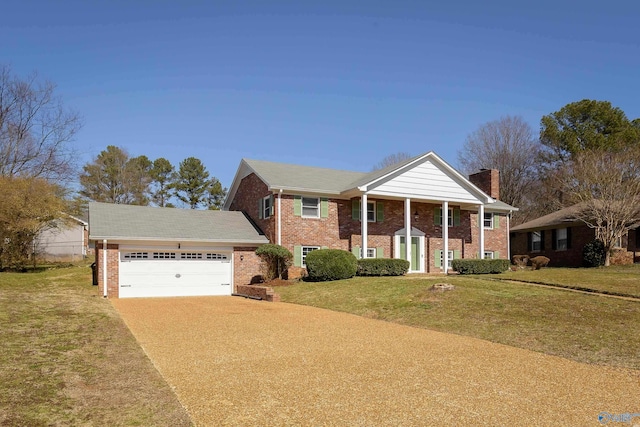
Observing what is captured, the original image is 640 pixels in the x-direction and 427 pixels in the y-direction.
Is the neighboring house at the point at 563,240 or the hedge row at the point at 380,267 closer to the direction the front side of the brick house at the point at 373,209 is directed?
the hedge row

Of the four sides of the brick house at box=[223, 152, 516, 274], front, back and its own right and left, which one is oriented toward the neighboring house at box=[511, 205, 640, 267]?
left

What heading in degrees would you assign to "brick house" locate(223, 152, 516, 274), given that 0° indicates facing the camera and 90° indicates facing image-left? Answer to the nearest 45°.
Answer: approximately 315°

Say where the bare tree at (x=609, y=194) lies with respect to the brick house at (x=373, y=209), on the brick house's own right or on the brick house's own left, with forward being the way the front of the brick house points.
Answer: on the brick house's own left

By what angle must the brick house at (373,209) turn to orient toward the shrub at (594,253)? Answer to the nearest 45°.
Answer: approximately 45° to its left

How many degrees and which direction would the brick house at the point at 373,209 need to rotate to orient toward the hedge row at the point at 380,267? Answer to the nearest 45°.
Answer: approximately 45° to its right

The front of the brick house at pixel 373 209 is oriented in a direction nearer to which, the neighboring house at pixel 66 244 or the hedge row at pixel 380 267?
the hedge row

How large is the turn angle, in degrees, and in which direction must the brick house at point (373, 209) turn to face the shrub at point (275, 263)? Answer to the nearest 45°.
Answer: approximately 90° to its right

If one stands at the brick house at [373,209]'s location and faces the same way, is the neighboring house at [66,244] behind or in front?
behind

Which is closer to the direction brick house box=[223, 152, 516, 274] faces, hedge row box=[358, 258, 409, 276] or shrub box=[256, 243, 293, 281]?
the hedge row
